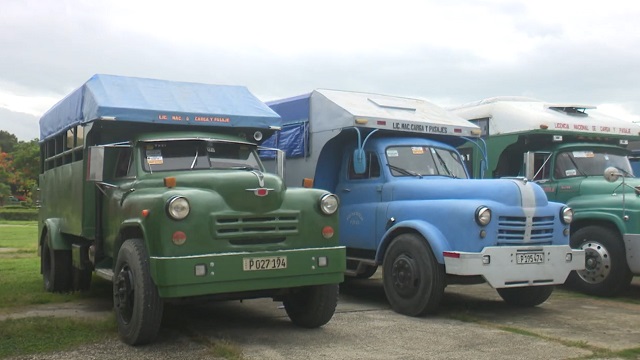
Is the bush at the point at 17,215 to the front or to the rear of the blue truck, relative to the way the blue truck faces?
to the rear

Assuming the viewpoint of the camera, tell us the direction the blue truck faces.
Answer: facing the viewer and to the right of the viewer

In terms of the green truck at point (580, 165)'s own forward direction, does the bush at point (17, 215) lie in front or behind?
behind

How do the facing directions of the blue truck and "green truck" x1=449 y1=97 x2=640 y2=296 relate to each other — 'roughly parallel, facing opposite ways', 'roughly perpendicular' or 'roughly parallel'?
roughly parallel

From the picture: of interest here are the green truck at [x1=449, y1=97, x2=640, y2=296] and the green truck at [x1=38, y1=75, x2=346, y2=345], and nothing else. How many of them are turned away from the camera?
0

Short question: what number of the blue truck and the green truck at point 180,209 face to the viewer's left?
0

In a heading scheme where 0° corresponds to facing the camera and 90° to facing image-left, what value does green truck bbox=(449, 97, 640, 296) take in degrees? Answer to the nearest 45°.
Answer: approximately 315°

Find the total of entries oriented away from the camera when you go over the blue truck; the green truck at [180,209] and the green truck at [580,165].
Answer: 0
